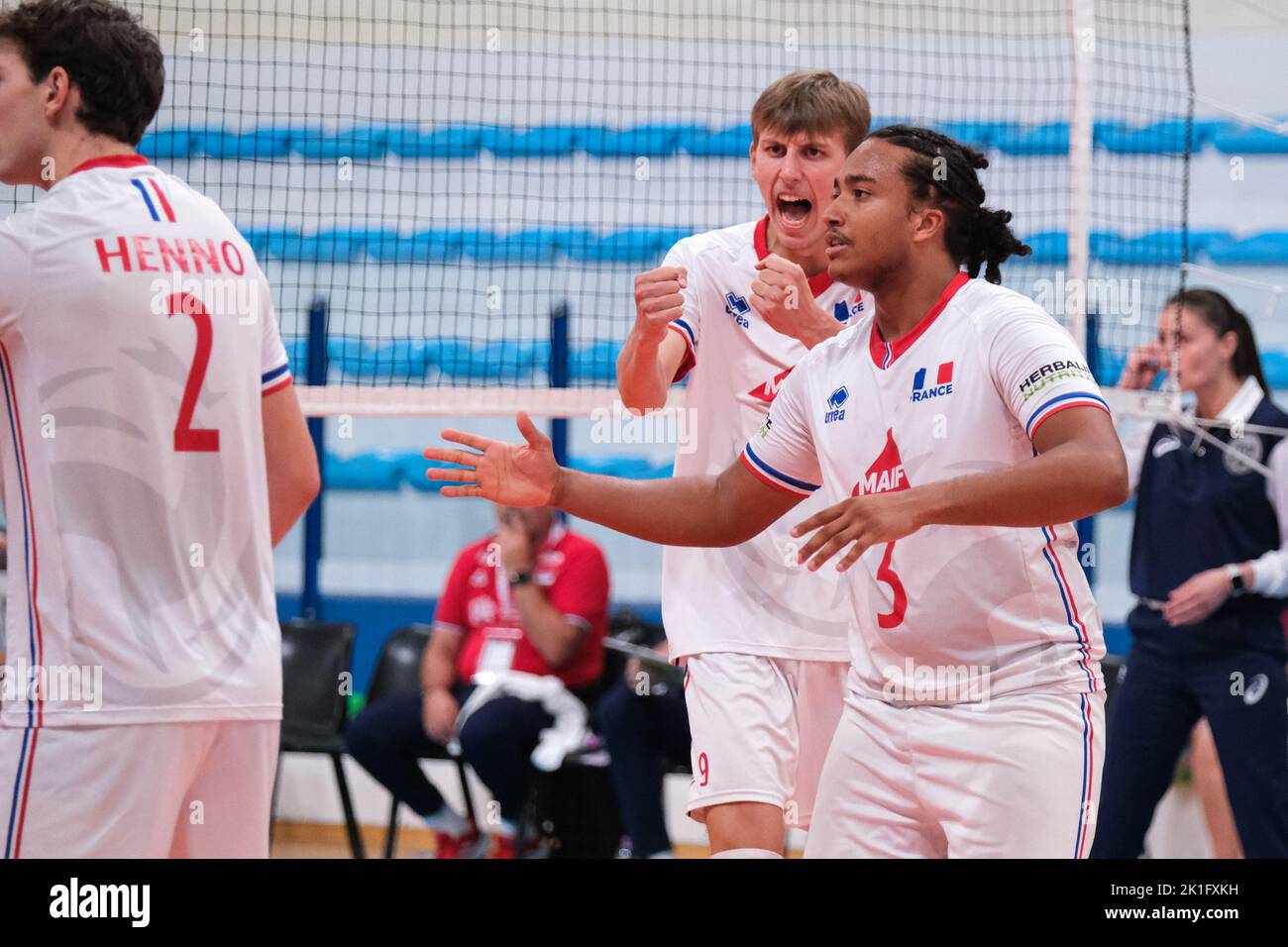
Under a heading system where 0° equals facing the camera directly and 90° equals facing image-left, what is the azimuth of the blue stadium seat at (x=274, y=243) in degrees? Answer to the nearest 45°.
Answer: approximately 0°

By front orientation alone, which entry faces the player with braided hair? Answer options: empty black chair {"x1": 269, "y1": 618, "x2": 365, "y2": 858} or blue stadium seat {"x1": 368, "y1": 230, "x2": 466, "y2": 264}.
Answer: the blue stadium seat

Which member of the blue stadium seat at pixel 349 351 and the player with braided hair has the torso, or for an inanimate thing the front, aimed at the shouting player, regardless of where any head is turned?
the blue stadium seat

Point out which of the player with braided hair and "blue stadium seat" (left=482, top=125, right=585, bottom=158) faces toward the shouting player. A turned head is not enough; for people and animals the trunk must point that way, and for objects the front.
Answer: the blue stadium seat

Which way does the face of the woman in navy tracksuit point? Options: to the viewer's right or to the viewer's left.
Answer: to the viewer's left

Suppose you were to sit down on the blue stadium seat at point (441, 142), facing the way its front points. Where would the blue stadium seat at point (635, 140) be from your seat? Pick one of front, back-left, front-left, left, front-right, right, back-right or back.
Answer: left

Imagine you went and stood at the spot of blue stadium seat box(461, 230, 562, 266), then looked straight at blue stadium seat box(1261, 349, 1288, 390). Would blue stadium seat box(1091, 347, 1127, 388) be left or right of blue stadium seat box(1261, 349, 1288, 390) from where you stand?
right

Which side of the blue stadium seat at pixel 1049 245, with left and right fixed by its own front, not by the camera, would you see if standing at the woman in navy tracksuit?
front
